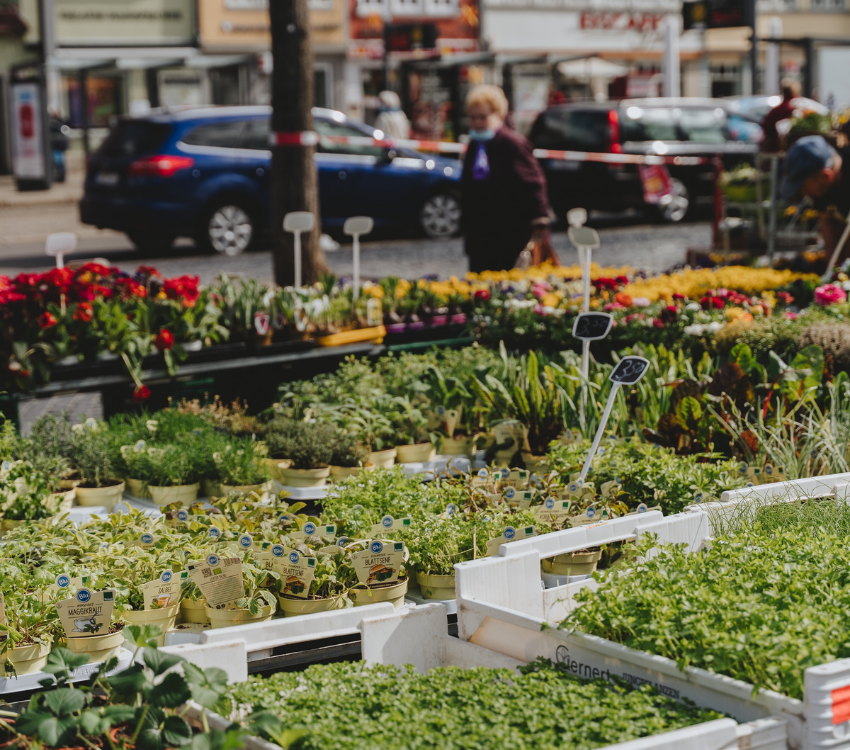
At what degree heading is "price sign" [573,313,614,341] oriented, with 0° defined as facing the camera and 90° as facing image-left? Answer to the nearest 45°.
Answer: approximately 0°

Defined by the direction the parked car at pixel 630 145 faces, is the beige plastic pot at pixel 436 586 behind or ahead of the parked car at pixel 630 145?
behind

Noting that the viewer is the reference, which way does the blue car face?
facing away from the viewer and to the right of the viewer

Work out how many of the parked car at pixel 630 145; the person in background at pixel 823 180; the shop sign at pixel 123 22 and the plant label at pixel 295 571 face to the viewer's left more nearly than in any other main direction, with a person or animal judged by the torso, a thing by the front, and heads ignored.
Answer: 1

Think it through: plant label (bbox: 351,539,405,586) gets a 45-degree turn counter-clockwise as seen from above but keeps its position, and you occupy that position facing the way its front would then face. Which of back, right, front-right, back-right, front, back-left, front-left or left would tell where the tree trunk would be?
back-left

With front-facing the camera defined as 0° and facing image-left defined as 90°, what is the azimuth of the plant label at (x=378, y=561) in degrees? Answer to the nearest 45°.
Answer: approximately 0°

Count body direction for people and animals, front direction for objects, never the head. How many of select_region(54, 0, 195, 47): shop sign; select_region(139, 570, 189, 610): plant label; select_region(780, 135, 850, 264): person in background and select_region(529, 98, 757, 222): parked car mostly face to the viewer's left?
1

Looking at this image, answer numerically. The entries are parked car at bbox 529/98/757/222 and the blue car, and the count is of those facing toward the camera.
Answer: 0

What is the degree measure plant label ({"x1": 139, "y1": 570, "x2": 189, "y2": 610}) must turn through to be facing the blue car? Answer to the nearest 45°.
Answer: approximately 180°
